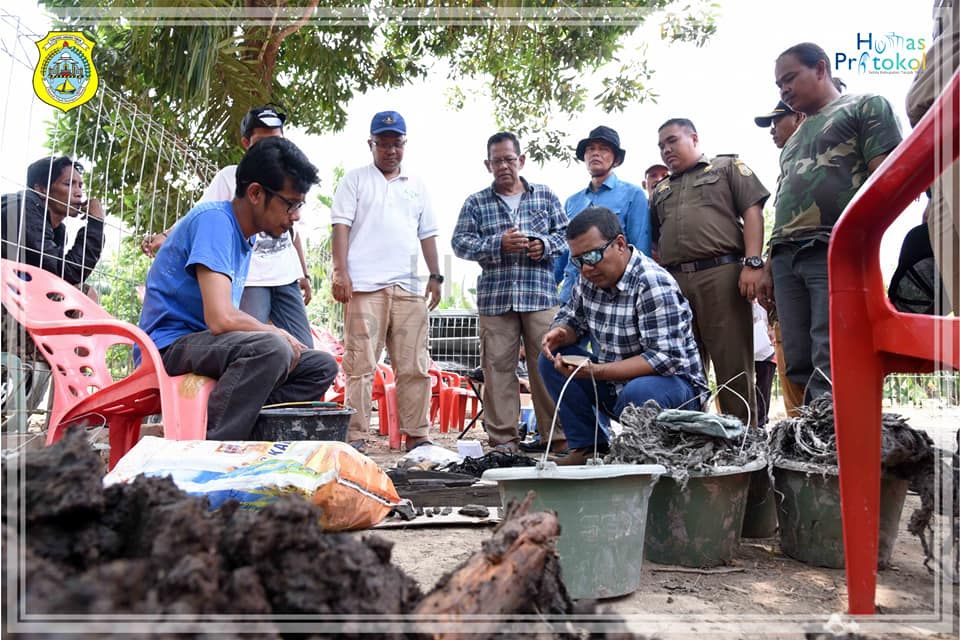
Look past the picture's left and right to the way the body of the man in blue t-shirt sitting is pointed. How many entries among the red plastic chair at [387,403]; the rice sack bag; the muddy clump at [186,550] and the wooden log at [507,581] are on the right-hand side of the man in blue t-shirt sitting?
3

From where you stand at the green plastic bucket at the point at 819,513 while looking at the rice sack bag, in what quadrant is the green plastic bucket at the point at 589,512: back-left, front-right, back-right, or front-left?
front-left

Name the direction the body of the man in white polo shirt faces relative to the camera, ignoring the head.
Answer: toward the camera

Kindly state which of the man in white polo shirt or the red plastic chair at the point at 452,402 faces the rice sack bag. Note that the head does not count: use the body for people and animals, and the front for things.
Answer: the man in white polo shirt

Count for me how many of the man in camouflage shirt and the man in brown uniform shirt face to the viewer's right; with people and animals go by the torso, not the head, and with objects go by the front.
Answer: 0

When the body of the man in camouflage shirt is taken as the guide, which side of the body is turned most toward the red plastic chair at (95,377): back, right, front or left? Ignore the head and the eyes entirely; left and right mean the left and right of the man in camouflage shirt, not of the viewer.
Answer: front

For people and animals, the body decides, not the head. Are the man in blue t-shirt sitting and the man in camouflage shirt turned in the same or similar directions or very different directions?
very different directions

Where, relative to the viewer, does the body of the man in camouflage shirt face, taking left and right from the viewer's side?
facing the viewer and to the left of the viewer

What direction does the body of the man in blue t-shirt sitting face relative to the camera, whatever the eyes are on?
to the viewer's right
